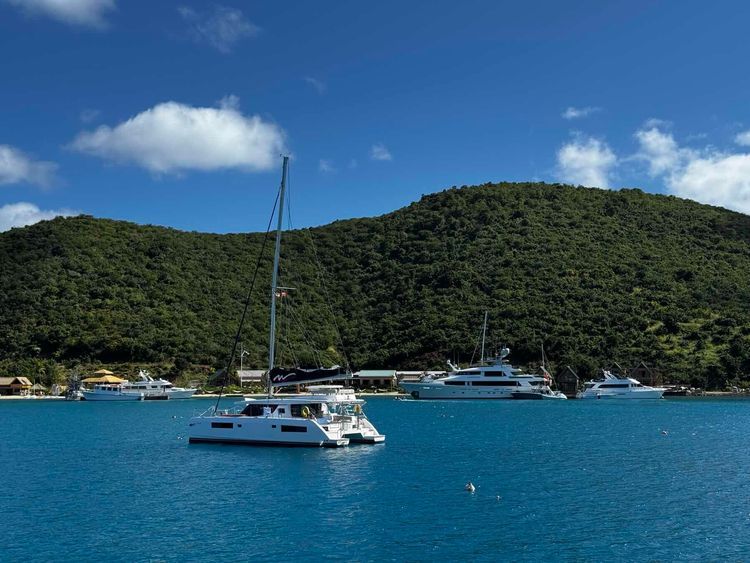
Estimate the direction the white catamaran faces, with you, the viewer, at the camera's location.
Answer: facing away from the viewer and to the left of the viewer
